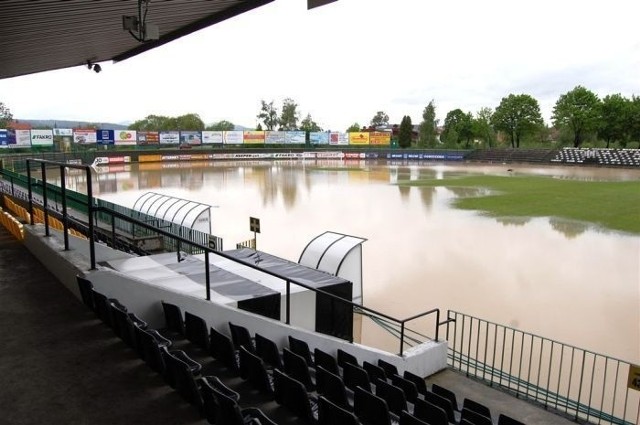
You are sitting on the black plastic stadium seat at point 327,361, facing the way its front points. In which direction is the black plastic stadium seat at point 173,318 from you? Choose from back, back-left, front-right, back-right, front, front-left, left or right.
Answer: back-left

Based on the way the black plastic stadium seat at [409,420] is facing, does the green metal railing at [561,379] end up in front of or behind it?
in front

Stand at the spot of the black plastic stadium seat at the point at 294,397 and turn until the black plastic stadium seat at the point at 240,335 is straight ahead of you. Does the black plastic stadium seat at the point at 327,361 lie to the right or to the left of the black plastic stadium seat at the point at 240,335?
right

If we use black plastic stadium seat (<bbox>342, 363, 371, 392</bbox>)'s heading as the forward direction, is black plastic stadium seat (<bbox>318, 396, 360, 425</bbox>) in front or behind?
behind

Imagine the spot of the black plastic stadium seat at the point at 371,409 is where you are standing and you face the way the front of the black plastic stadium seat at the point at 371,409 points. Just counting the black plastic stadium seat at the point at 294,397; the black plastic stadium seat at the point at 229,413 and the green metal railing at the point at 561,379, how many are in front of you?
1

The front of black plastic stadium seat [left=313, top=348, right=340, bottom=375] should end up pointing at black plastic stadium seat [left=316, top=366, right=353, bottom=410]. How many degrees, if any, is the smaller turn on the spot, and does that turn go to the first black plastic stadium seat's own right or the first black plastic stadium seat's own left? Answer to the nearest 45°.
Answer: approximately 135° to the first black plastic stadium seat's own right

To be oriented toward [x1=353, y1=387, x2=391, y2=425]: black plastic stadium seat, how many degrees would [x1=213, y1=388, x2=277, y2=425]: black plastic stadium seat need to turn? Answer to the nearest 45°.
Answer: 0° — it already faces it

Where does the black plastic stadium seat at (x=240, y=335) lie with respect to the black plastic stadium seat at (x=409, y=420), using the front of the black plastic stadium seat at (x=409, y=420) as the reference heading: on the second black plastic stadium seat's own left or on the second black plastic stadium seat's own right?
on the second black plastic stadium seat's own left
